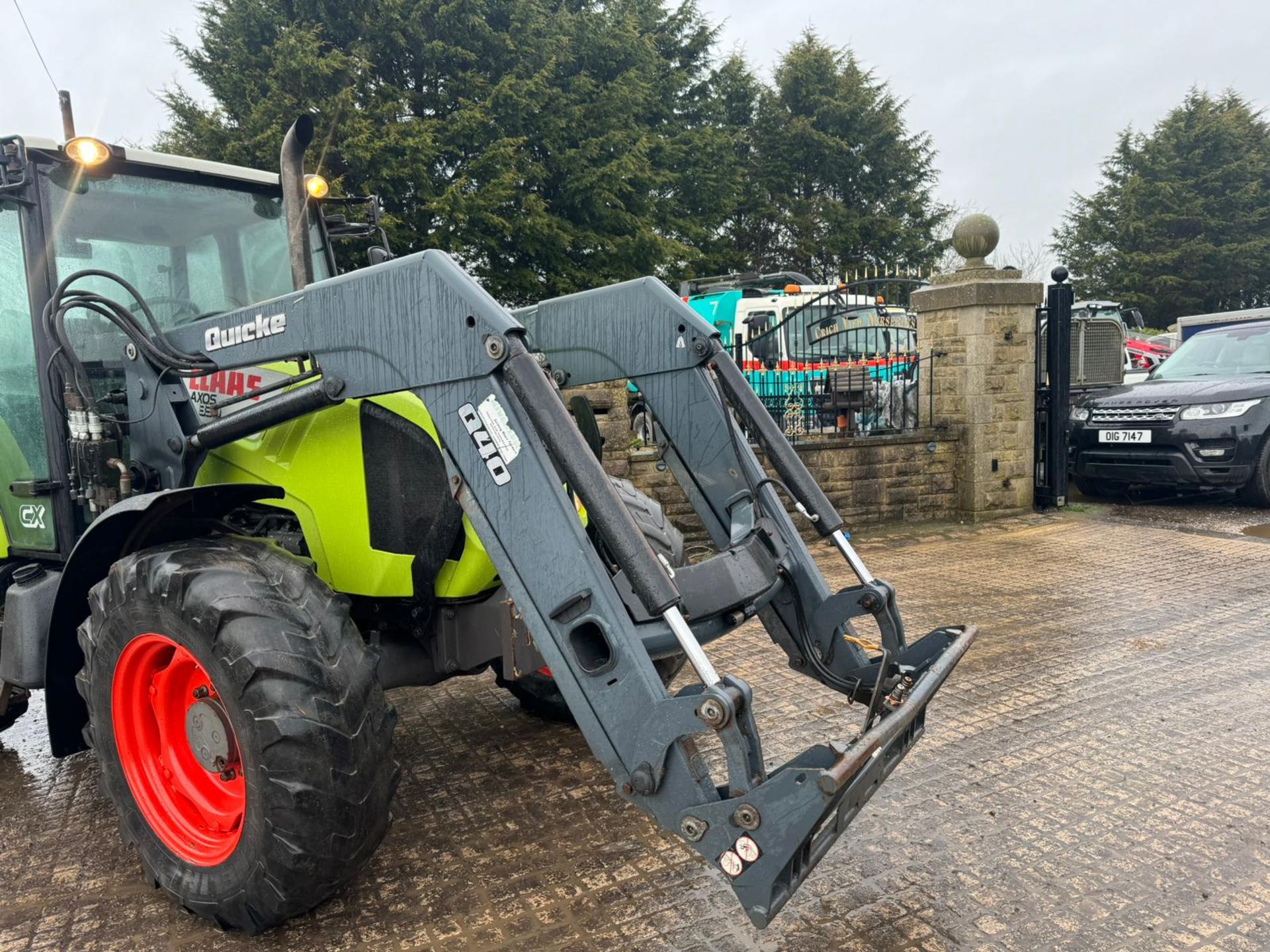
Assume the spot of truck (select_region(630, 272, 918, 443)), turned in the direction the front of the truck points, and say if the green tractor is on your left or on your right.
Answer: on your right

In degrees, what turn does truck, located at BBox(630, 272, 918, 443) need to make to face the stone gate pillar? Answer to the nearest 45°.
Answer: approximately 45° to its left

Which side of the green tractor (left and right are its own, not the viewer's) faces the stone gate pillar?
left

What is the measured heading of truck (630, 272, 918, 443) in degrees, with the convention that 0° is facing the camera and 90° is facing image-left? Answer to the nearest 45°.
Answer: approximately 315°

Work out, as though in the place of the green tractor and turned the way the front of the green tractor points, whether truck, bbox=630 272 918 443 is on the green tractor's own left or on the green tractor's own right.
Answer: on the green tractor's own left

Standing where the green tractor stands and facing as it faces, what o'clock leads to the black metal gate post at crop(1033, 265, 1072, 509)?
The black metal gate post is roughly at 9 o'clock from the green tractor.

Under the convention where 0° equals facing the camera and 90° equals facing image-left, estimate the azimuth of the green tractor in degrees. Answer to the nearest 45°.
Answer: approximately 315°
